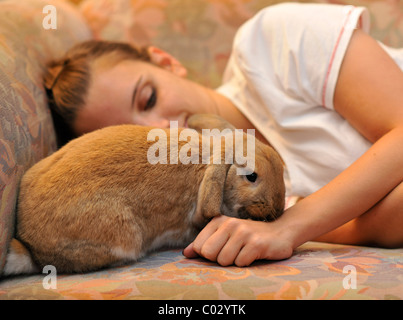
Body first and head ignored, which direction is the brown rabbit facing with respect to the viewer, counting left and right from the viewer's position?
facing to the right of the viewer
